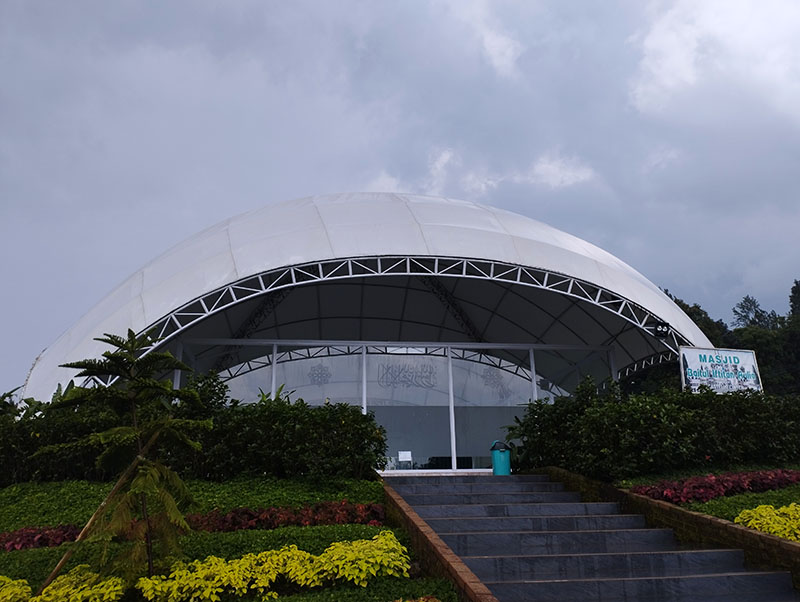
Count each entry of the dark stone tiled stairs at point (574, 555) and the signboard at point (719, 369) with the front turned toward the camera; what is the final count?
2

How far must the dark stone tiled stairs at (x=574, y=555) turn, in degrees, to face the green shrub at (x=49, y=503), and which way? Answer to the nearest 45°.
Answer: approximately 90° to its right

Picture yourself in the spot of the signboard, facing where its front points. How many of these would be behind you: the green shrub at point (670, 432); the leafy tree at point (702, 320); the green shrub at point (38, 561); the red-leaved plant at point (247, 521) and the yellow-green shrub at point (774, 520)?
1

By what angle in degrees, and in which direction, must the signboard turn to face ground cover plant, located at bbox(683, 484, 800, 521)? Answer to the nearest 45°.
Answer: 0° — it already faces it

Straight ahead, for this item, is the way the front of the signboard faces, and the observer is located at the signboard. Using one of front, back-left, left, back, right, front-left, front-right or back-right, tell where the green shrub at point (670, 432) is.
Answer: front

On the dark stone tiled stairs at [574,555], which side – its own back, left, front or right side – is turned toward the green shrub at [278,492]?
right

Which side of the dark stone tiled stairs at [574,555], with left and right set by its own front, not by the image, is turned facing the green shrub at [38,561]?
right

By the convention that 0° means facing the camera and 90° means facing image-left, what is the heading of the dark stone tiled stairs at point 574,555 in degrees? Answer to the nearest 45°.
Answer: approximately 0°

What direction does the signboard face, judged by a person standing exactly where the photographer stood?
facing the viewer

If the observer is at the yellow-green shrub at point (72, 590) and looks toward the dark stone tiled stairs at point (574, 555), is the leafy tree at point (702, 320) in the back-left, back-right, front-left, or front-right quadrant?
front-left

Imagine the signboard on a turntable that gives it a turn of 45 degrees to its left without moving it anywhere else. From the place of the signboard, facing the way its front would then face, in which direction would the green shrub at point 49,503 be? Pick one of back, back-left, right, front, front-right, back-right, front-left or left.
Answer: right

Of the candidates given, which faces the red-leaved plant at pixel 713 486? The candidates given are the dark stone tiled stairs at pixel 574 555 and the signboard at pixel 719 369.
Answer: the signboard

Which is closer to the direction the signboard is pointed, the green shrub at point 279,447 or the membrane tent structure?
the green shrub

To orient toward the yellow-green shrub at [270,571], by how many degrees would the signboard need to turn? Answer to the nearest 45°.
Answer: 0° — it already faces it

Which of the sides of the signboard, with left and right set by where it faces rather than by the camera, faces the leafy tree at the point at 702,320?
back
